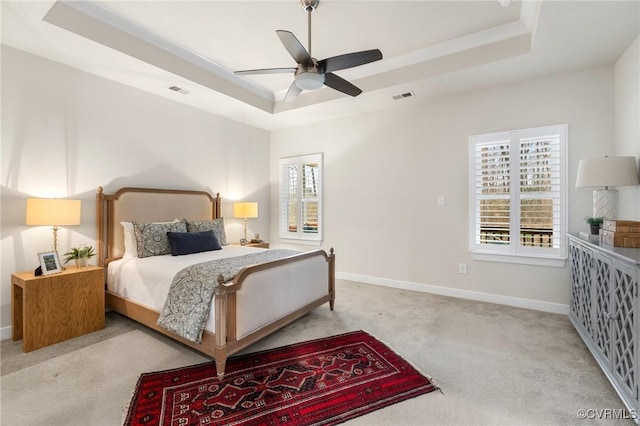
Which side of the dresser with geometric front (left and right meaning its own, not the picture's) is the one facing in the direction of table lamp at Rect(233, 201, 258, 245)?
front

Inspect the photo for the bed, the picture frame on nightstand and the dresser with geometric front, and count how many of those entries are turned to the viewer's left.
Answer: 1

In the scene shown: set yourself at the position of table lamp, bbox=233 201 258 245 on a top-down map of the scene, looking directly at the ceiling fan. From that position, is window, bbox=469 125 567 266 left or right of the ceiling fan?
left

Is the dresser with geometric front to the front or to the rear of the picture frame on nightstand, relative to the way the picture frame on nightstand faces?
to the front

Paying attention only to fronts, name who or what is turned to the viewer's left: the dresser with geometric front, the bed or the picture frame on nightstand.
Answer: the dresser with geometric front

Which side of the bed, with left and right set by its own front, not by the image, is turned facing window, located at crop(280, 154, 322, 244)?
left

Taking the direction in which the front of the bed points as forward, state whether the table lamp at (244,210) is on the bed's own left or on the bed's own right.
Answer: on the bed's own left

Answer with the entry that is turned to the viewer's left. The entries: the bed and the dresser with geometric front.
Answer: the dresser with geometric front

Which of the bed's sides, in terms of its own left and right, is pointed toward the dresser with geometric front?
front

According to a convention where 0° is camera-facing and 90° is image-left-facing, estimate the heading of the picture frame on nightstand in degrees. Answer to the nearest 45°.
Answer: approximately 315°

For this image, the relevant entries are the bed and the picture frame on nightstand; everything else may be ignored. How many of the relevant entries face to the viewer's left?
0

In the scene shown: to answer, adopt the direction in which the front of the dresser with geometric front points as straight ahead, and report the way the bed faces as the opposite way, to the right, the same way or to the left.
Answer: the opposite way

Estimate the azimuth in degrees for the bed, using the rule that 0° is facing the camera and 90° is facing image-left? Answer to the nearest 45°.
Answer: approximately 315°

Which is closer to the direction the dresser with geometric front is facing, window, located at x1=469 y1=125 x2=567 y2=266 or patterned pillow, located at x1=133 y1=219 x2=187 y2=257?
the patterned pillow

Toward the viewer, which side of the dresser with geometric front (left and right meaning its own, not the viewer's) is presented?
left
